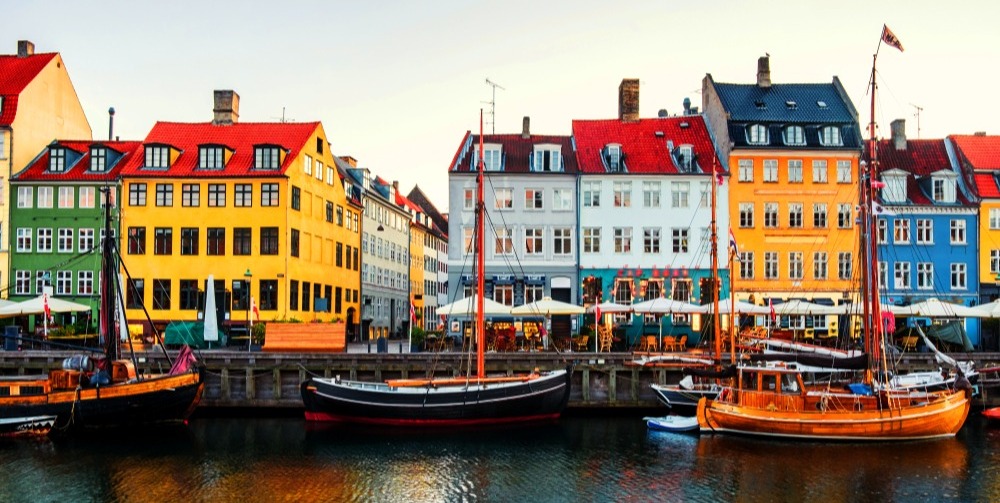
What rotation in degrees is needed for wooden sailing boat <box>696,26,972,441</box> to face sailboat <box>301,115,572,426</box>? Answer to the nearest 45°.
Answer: approximately 180°

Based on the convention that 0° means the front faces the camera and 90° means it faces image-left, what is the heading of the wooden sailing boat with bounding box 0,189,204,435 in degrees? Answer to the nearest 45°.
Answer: approximately 270°

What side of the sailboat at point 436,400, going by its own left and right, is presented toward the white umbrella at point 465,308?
left

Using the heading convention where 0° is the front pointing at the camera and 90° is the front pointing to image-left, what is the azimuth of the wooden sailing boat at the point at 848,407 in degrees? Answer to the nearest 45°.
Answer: approximately 270°

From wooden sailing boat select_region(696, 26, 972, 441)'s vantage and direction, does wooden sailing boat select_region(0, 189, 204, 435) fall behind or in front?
behind

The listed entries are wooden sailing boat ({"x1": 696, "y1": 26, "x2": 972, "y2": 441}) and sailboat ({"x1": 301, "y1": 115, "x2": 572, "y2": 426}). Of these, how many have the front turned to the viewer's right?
2

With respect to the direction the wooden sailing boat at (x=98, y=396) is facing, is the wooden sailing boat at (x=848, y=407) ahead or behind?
ahead

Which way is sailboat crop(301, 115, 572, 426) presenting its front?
to the viewer's right
